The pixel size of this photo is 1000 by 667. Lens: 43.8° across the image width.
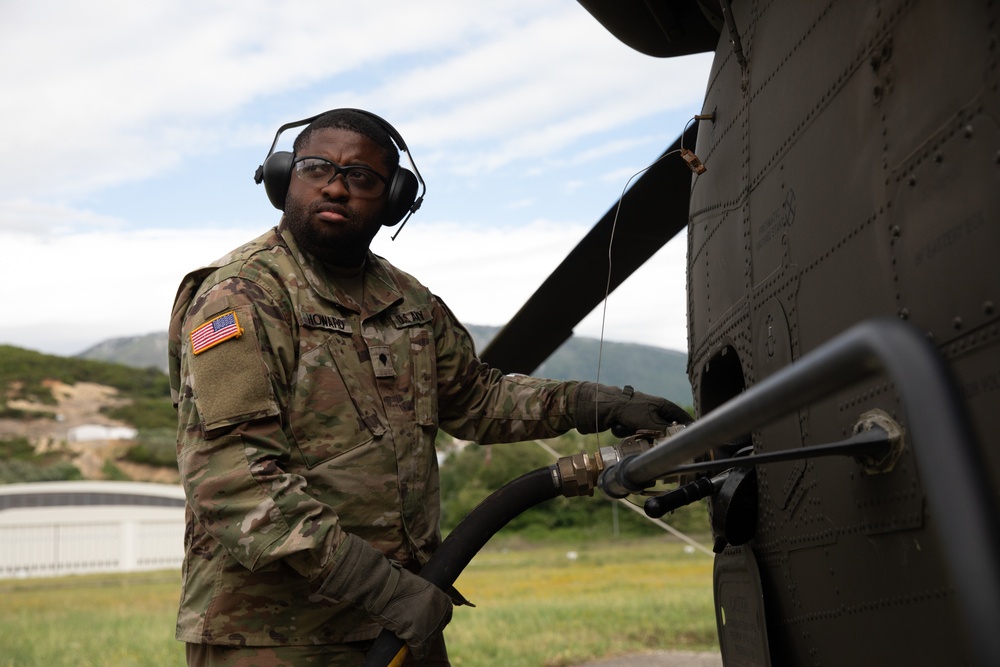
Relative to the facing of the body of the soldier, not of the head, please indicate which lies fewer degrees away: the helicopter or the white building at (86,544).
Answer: the helicopter

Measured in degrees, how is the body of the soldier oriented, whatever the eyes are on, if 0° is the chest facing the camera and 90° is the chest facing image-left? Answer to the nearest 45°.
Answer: approximately 315°

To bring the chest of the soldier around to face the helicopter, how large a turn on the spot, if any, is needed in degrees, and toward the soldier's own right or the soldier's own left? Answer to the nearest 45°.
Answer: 0° — they already face it

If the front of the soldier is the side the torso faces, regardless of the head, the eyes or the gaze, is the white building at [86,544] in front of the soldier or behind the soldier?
behind

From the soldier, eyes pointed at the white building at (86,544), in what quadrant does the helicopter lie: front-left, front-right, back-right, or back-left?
back-right
